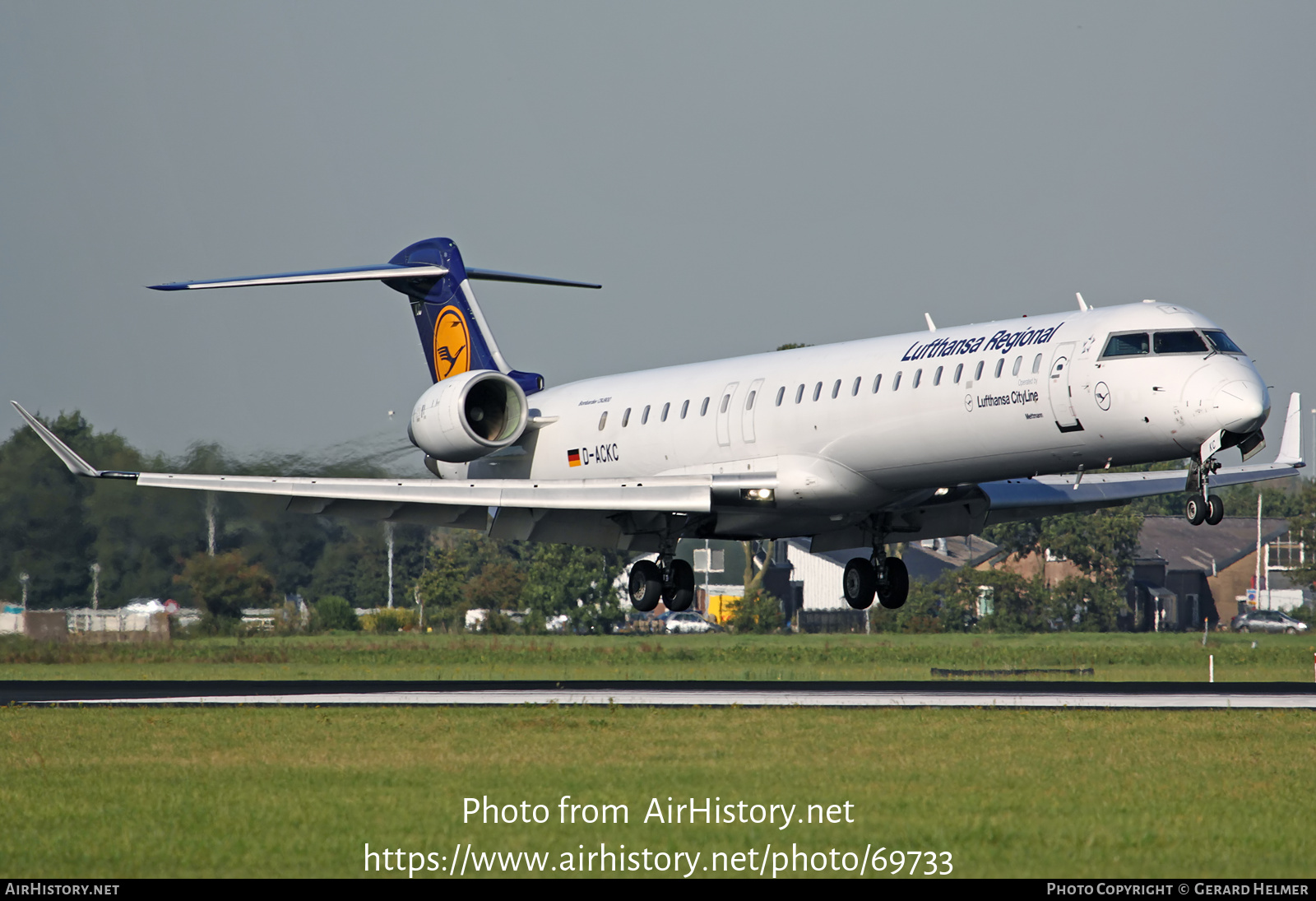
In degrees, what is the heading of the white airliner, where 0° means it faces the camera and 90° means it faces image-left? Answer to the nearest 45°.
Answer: approximately 315°

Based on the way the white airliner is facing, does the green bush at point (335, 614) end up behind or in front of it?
behind

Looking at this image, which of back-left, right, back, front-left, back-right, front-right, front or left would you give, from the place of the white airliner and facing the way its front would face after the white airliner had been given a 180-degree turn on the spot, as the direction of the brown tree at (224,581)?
front
